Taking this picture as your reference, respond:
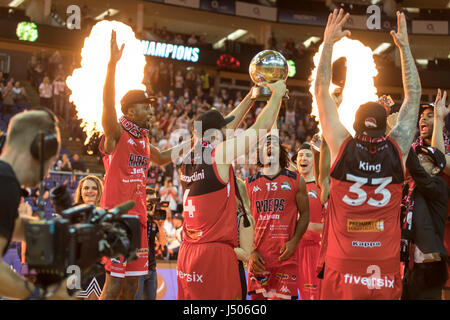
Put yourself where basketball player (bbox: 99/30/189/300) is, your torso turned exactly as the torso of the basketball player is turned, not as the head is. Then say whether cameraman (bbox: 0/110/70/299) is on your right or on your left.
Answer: on your right

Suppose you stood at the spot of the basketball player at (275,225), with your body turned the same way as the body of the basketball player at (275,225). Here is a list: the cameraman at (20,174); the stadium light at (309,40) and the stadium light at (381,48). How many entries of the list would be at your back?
2

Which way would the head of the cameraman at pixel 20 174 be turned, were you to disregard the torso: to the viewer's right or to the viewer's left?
to the viewer's right

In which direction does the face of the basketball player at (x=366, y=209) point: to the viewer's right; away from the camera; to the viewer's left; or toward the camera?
away from the camera

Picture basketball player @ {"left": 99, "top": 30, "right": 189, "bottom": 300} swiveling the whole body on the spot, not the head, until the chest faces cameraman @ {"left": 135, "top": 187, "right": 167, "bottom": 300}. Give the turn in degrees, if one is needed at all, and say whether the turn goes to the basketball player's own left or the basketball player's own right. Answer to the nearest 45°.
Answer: approximately 135° to the basketball player's own left

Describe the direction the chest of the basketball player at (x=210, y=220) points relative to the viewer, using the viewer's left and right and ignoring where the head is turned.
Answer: facing away from the viewer and to the right of the viewer

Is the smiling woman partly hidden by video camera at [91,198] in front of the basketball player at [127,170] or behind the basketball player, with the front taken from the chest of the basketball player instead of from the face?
behind

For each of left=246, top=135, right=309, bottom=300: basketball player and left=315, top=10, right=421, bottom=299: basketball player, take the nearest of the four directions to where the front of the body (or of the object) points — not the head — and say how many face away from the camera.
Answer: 1

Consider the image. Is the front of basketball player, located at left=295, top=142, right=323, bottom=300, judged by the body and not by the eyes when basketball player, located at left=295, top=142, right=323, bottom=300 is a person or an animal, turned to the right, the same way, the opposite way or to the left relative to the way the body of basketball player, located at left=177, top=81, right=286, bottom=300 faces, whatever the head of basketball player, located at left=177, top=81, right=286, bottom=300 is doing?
the opposite way

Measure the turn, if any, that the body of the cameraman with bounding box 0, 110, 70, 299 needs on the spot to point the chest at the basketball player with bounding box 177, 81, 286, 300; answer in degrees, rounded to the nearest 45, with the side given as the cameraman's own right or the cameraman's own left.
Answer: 0° — they already face them

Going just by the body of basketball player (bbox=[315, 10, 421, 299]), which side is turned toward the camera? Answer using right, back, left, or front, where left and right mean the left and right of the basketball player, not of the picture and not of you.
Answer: back

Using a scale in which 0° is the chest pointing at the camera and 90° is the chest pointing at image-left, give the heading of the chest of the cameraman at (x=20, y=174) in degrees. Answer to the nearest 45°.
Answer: approximately 225°
